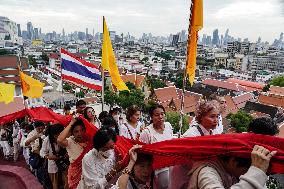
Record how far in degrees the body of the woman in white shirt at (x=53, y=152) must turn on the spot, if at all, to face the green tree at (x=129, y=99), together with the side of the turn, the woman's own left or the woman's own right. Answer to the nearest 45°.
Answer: approximately 90° to the woman's own left

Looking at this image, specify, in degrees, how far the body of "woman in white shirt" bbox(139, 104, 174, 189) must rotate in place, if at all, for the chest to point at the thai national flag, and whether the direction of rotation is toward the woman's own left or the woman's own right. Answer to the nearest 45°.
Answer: approximately 180°

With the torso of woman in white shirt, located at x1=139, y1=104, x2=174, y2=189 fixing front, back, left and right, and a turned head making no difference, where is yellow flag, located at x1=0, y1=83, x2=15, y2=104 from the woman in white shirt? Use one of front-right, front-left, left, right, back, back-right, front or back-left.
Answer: back

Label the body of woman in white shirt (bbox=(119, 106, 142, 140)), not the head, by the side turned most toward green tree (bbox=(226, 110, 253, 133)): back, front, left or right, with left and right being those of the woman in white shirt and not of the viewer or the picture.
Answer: left

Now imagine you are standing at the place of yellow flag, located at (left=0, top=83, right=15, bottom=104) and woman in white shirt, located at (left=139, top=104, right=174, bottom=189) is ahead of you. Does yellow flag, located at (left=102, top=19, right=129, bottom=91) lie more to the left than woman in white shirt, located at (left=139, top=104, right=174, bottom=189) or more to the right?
left

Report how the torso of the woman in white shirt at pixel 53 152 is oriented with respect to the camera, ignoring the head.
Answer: to the viewer's right

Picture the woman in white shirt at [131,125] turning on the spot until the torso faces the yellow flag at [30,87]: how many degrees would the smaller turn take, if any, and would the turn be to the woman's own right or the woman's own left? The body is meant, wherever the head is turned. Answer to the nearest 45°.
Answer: approximately 180°
